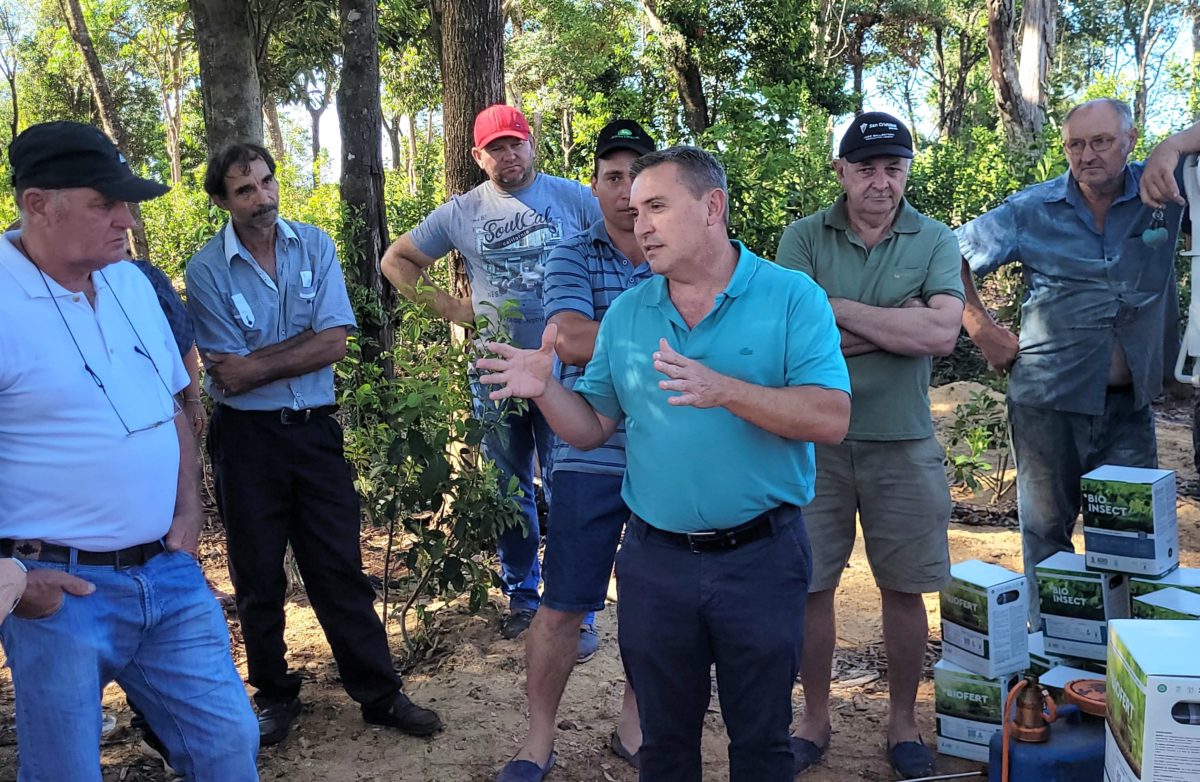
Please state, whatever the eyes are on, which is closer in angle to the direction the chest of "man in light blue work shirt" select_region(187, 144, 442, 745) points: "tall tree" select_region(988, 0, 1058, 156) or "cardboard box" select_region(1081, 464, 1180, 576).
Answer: the cardboard box

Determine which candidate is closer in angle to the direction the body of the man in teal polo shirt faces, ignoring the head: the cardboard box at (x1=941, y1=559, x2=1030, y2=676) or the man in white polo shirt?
the man in white polo shirt

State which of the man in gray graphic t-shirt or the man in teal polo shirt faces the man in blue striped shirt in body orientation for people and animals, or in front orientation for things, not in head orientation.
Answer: the man in gray graphic t-shirt

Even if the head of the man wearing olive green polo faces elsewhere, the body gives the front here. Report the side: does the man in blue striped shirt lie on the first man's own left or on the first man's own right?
on the first man's own right

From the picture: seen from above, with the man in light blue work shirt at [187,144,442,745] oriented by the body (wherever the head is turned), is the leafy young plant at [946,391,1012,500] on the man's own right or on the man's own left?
on the man's own left

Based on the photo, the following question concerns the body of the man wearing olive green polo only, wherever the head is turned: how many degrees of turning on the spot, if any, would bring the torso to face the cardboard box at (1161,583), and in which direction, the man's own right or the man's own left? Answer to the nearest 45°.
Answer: approximately 90° to the man's own left

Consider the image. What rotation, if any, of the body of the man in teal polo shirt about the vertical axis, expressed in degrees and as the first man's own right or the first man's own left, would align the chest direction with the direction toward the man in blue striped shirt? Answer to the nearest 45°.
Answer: approximately 90° to the first man's own right

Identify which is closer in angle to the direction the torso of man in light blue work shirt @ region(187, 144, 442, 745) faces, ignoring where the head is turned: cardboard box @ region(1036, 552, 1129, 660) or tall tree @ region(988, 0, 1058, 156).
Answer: the cardboard box

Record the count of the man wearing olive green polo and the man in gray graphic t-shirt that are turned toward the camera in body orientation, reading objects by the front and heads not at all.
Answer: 2

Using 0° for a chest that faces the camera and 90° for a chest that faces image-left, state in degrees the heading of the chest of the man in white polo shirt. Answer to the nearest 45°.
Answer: approximately 315°

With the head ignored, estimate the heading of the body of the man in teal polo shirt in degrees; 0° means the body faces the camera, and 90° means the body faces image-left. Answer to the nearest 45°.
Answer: approximately 45°
